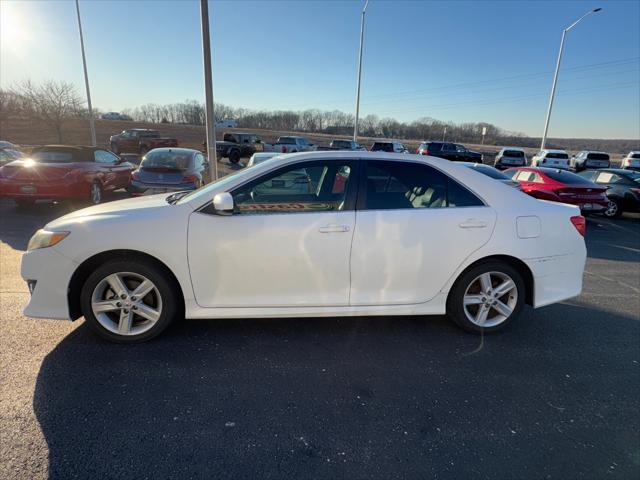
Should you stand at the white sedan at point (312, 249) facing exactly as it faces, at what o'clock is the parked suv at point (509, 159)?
The parked suv is roughly at 4 o'clock from the white sedan.

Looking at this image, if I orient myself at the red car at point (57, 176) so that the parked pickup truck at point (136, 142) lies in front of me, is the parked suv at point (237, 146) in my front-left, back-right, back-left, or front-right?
front-right

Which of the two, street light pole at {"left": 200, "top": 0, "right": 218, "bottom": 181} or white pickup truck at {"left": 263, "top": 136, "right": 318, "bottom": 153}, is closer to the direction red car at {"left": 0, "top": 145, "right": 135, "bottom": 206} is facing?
the white pickup truck

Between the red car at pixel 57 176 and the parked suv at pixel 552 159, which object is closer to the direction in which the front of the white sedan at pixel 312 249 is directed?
the red car

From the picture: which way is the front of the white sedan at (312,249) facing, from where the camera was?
facing to the left of the viewer

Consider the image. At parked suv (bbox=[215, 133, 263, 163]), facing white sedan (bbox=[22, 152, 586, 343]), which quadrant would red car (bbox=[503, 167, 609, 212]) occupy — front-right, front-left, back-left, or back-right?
front-left

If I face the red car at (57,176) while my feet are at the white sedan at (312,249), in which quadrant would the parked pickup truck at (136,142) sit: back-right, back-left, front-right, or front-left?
front-right

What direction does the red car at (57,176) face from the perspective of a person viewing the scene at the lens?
facing away from the viewer and to the right of the viewer

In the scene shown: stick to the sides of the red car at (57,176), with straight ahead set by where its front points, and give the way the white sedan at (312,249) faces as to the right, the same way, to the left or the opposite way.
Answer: to the left

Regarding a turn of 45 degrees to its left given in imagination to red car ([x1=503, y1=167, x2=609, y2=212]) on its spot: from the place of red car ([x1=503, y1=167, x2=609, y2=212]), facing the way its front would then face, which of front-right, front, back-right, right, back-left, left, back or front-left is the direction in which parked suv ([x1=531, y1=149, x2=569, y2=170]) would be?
right

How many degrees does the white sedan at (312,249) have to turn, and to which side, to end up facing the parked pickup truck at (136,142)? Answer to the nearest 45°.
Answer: approximately 45° to its right

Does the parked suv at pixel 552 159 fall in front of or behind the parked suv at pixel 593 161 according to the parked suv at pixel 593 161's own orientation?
in front

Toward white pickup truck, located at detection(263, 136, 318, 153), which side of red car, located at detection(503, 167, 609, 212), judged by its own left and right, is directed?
front
